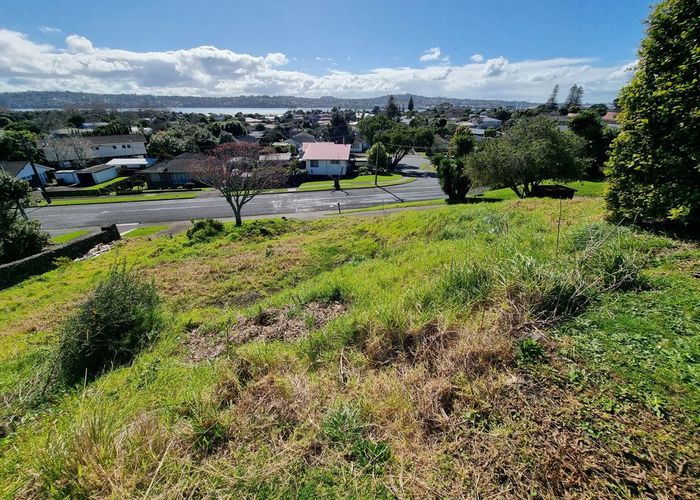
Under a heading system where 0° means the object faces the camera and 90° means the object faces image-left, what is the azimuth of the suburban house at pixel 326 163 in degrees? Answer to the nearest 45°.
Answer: approximately 0°

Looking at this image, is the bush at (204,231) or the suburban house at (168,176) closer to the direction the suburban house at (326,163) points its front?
the bush

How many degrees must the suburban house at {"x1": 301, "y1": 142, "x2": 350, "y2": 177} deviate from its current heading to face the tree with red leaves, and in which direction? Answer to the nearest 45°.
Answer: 0° — it already faces it

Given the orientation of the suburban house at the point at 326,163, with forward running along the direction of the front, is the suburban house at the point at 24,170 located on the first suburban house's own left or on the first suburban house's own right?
on the first suburban house's own right

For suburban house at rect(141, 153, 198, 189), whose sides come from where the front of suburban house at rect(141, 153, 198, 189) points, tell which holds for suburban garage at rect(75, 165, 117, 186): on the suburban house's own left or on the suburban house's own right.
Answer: on the suburban house's own right

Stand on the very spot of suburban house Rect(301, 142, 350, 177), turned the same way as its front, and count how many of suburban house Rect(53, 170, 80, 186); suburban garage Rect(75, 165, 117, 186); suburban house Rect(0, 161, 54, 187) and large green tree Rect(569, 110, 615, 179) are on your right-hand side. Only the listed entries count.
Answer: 3

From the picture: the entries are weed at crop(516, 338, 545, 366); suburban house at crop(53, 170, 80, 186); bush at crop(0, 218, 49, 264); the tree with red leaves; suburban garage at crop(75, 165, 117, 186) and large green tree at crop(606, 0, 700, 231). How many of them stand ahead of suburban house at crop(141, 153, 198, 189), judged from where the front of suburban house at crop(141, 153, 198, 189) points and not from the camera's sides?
4

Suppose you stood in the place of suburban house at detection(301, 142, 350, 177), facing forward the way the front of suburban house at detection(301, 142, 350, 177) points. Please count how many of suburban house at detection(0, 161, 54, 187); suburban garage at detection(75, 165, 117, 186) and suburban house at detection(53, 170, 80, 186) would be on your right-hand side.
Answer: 3

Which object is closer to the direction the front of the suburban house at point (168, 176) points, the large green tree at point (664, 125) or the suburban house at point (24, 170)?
the large green tree

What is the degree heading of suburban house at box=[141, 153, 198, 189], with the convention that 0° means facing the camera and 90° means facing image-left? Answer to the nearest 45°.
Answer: approximately 0°

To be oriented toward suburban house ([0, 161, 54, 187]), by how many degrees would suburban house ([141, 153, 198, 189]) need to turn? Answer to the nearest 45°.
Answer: approximately 135° to its right

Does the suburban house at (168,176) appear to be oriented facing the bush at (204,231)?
yes
